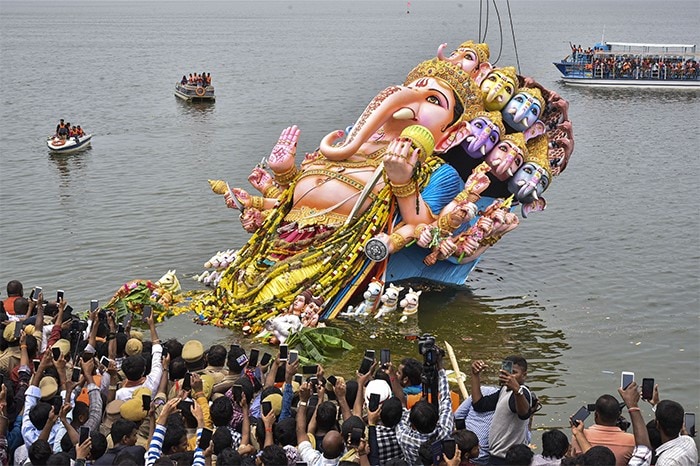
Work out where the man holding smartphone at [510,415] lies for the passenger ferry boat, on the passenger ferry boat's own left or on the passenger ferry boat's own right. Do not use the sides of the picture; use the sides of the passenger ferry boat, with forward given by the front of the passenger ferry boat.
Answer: on the passenger ferry boat's own left

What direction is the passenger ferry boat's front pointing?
to the viewer's left

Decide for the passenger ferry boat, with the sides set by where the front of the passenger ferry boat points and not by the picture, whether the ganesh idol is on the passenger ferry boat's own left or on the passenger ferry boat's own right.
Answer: on the passenger ferry boat's own left

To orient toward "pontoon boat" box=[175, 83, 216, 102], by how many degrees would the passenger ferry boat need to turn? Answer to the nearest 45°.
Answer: approximately 45° to its left

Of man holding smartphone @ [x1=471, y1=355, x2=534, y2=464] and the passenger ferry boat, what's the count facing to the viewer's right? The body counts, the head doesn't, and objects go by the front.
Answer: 0
